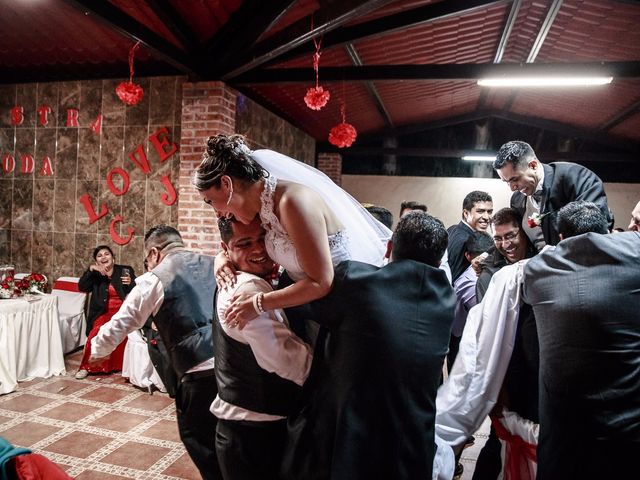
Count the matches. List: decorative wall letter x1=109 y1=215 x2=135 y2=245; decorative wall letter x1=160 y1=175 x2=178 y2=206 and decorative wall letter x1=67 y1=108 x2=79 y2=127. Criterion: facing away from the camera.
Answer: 0

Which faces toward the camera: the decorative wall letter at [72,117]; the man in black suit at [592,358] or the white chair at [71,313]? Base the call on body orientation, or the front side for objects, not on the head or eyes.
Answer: the decorative wall letter

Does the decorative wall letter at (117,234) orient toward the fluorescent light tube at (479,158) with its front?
no

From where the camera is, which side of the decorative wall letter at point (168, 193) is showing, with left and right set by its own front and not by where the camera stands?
front

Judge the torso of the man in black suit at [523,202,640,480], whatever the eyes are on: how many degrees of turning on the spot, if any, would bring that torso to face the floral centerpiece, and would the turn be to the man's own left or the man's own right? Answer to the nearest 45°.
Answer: approximately 90° to the man's own left

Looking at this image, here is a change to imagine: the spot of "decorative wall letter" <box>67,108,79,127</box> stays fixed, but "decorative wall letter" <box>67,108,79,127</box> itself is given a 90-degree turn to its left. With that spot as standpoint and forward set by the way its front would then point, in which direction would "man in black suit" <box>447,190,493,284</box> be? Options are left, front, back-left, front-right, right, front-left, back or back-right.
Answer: front-right

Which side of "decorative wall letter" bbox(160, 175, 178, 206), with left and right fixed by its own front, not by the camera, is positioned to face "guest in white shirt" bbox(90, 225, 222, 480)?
front

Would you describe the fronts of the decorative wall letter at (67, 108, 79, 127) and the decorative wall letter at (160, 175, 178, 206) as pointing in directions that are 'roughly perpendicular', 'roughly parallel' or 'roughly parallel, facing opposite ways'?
roughly parallel

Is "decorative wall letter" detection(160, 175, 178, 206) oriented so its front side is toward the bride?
yes

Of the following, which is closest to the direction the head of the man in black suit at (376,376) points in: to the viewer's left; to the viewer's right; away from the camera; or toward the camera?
away from the camera

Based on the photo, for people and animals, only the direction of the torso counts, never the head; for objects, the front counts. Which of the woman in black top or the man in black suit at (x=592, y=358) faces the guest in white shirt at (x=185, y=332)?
the woman in black top

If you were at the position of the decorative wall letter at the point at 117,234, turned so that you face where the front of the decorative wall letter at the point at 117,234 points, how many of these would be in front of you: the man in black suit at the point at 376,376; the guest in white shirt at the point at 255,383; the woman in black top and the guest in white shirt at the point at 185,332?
4

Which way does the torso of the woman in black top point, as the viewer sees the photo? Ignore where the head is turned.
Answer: toward the camera

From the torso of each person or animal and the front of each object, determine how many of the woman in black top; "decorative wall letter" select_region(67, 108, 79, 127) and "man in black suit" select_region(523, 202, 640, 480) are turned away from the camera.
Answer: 1
